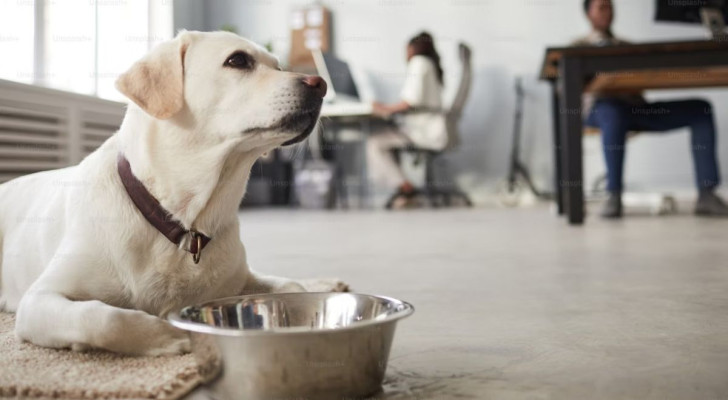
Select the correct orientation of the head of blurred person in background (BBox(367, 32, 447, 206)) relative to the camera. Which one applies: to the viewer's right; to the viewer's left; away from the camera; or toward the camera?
to the viewer's left

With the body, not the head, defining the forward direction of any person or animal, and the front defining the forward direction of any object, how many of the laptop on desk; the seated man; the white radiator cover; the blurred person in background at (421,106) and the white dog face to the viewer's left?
1

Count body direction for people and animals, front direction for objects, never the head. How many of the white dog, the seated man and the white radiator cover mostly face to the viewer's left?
0

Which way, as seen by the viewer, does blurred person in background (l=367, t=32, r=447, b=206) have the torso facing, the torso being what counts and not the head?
to the viewer's left

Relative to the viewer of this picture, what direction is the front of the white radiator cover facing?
facing the viewer and to the right of the viewer

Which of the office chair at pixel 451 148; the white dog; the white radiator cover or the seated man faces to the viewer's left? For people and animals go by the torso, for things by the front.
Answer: the office chair

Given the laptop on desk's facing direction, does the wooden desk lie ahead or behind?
ahead

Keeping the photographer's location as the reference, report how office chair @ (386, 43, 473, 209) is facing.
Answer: facing to the left of the viewer

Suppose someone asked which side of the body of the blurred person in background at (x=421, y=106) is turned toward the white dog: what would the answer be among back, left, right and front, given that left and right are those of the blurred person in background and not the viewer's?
left

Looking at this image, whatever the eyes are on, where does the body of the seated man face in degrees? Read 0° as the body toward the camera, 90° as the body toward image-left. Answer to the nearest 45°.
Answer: approximately 315°

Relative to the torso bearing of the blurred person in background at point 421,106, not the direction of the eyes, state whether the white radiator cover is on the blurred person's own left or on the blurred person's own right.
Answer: on the blurred person's own left

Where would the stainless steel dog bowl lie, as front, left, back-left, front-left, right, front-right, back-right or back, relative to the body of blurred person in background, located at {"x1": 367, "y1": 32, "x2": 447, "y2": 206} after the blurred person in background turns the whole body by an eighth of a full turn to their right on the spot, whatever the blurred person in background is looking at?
back-left

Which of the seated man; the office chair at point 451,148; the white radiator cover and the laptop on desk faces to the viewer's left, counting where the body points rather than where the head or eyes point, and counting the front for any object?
the office chair
